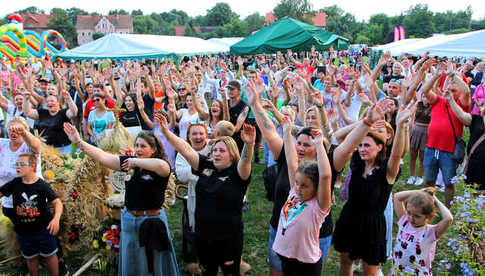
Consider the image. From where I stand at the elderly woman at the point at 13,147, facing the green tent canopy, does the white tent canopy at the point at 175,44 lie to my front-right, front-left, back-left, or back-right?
front-left

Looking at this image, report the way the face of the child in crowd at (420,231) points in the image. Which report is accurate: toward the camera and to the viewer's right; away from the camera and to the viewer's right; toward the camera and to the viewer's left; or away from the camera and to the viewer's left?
toward the camera and to the viewer's left

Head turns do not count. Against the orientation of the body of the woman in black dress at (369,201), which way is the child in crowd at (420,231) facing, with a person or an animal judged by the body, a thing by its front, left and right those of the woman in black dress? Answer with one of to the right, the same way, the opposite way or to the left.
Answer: the same way

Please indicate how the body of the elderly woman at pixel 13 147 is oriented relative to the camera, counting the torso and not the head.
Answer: toward the camera

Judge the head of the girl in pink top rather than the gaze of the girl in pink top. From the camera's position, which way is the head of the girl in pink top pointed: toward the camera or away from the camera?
toward the camera

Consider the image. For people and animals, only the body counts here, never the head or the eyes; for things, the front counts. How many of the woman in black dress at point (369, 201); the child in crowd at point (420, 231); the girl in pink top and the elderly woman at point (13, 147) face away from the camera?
0

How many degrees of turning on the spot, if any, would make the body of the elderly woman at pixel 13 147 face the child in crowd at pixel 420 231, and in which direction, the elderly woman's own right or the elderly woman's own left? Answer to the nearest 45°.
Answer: approximately 45° to the elderly woman's own left

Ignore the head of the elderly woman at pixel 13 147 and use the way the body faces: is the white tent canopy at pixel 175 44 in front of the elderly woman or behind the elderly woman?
behind

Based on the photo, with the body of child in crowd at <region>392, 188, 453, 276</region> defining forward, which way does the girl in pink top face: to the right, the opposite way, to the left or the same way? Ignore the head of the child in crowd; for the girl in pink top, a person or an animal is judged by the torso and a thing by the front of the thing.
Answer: the same way

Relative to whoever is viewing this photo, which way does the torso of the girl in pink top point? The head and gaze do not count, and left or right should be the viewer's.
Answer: facing the viewer and to the left of the viewer

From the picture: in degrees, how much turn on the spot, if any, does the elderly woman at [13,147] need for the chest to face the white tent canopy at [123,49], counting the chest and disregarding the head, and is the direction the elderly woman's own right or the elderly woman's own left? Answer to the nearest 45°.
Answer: approximately 180°

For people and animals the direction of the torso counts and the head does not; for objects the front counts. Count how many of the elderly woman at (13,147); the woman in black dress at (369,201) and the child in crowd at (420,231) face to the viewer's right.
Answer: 0
